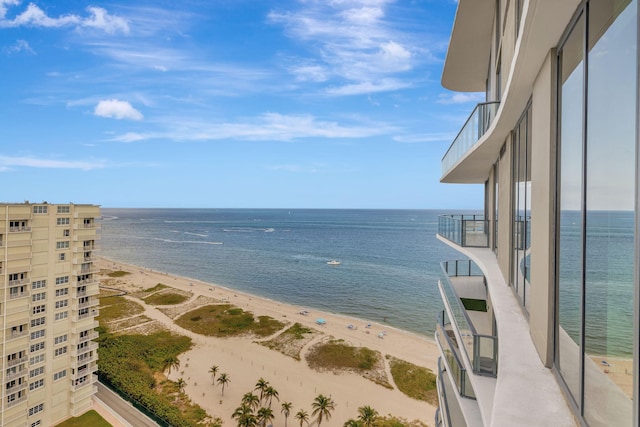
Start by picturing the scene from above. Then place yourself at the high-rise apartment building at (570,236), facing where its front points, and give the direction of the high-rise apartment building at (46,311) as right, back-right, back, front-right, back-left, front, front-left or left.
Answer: front

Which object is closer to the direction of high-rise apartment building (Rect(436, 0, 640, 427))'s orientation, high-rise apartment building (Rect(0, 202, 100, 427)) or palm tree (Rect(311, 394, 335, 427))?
the high-rise apartment building

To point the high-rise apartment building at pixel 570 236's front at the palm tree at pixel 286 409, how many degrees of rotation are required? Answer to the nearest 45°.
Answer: approximately 45° to its right

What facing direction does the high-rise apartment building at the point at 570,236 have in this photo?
to the viewer's left

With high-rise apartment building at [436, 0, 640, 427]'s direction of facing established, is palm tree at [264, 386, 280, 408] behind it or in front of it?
in front

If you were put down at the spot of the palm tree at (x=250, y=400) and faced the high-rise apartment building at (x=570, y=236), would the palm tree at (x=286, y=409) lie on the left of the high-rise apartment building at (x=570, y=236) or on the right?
left

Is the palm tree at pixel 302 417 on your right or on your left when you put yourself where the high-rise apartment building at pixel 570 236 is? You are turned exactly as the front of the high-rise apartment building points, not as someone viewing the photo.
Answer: on your right

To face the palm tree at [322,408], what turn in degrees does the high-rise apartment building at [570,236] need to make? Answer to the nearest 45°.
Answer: approximately 45° to its right

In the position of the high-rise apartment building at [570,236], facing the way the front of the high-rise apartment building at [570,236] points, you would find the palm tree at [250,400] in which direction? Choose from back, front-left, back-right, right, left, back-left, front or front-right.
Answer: front-right

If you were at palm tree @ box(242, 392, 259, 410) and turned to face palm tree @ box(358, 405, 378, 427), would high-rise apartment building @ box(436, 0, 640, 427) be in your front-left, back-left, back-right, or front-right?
front-right

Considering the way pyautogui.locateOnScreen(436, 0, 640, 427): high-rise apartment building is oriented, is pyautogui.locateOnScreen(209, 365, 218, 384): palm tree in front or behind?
in front

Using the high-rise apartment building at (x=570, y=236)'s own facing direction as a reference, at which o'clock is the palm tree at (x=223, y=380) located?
The palm tree is roughly at 1 o'clock from the high-rise apartment building.

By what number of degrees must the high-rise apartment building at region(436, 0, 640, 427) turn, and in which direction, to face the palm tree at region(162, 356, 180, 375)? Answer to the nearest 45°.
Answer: approximately 45° to its right
